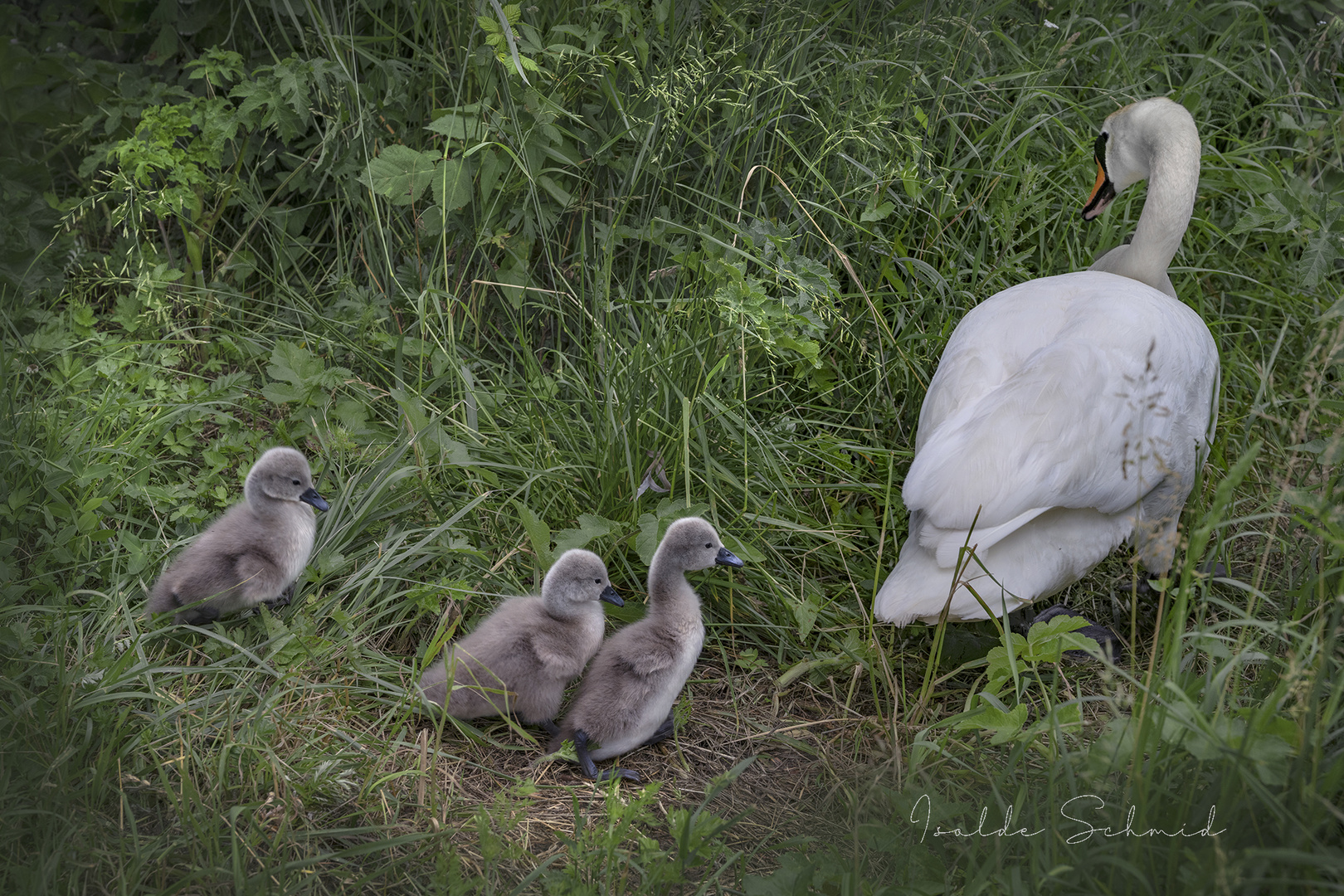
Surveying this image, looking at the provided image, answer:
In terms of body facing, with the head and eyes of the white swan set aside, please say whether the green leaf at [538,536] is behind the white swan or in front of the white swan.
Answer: behind

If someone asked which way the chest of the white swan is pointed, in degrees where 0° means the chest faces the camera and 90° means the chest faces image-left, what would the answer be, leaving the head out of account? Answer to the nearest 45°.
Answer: approximately 225°

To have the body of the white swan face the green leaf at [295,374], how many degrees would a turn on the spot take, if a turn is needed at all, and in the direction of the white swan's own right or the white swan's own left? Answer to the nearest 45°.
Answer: approximately 135° to the white swan's own left

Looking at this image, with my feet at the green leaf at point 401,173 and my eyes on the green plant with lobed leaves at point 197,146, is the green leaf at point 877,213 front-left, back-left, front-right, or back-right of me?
back-right
